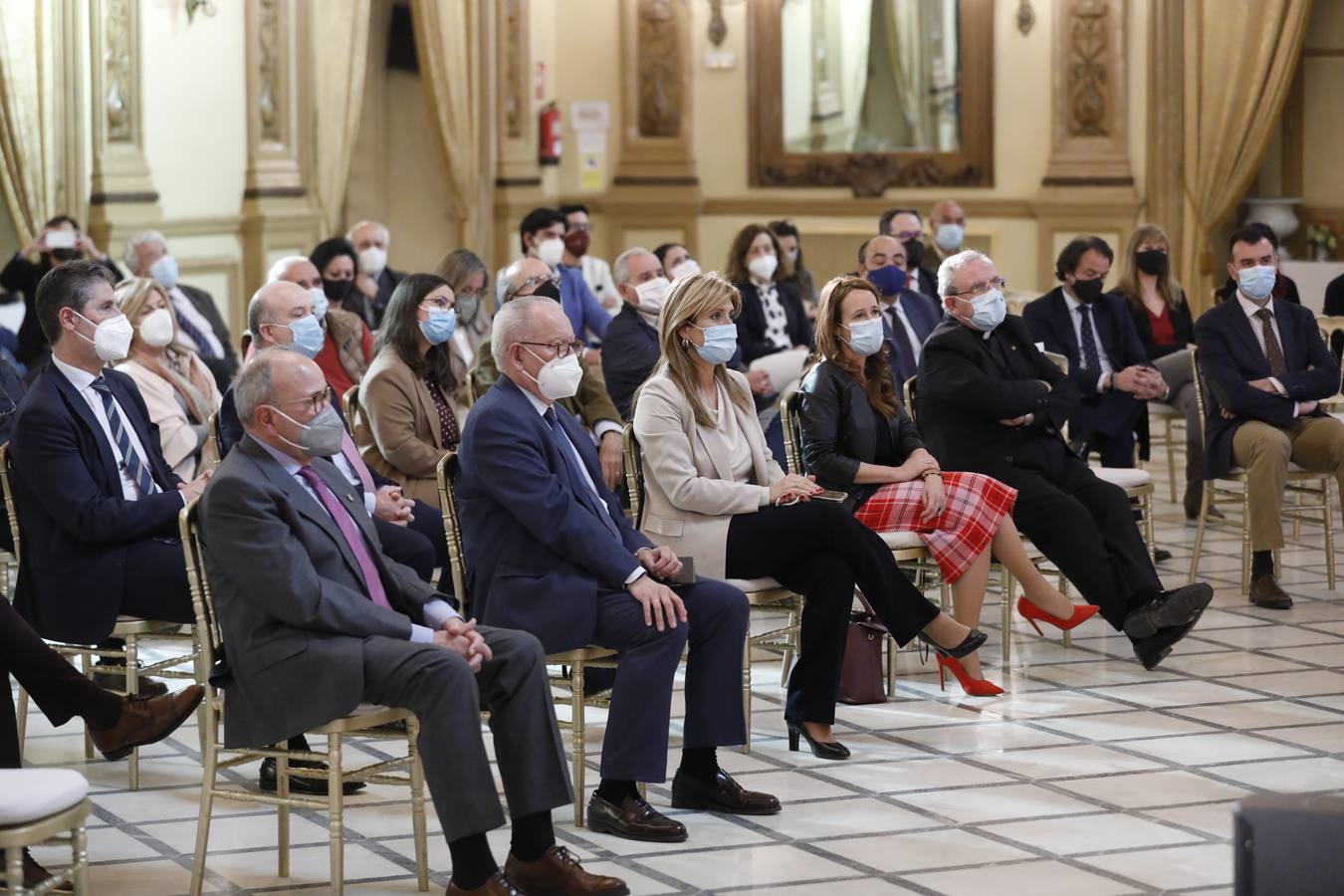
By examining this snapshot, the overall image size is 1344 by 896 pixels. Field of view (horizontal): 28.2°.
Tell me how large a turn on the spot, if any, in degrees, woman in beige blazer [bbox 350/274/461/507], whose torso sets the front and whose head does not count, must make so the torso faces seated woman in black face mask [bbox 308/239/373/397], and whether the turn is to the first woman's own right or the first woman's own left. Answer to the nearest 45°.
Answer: approximately 135° to the first woman's own left

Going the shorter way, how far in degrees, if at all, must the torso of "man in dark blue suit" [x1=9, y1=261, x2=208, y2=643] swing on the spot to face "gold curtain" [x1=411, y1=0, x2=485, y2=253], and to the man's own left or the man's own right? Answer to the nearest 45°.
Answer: approximately 135° to the man's own left

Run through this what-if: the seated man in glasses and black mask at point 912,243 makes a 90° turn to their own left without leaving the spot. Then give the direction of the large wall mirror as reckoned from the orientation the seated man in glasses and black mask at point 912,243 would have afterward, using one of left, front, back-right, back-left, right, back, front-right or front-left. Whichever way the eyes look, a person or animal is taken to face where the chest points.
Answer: front-left

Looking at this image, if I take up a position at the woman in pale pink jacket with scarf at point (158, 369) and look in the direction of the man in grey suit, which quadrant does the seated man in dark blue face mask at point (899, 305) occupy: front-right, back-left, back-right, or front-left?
back-left

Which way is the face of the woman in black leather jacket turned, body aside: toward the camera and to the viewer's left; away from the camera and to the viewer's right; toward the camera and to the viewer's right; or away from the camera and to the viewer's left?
toward the camera and to the viewer's right

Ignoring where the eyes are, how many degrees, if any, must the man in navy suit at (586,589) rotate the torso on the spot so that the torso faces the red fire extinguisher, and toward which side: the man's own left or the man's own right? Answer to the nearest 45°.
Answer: approximately 135° to the man's own left

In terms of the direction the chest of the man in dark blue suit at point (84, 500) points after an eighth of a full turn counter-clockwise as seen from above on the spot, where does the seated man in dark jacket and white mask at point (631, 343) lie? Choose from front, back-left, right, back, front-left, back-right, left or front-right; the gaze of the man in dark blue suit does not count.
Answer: front-left

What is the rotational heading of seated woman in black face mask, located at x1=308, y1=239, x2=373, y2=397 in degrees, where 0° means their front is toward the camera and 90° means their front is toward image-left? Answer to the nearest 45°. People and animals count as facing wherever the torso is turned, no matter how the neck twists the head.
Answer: approximately 315°

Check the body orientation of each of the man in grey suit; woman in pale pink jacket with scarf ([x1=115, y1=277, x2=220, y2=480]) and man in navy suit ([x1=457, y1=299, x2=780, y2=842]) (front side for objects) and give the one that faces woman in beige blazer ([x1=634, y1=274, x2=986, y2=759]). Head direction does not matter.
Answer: woman in pale pink jacket with scarf ([x1=115, y1=277, x2=220, y2=480])

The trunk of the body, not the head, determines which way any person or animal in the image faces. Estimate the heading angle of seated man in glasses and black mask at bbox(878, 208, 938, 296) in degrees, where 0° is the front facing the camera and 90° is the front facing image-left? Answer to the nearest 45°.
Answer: approximately 315°

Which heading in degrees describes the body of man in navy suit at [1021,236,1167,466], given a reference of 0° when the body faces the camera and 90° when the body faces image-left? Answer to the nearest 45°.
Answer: approximately 315°

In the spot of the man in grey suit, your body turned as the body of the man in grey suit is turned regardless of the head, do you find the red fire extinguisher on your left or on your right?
on your left

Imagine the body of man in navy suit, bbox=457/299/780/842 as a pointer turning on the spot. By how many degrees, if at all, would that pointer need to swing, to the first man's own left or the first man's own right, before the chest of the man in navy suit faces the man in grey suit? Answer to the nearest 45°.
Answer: approximately 90° to the first man's own right

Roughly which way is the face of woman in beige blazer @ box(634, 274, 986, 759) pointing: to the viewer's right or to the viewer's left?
to the viewer's right
